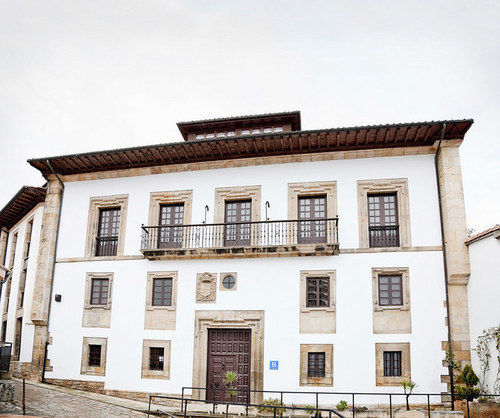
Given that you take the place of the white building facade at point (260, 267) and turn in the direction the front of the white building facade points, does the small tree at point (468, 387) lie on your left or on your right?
on your left

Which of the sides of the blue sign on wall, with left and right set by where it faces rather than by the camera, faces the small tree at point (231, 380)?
right

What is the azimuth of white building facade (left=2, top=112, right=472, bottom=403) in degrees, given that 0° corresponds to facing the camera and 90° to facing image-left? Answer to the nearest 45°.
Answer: approximately 0°

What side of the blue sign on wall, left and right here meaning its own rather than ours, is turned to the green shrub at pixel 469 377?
left

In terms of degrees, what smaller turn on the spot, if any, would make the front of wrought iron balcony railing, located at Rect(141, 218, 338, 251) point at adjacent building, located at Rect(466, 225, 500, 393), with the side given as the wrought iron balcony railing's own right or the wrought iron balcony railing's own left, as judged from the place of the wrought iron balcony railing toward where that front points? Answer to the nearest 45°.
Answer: approximately 45° to the wrought iron balcony railing's own left

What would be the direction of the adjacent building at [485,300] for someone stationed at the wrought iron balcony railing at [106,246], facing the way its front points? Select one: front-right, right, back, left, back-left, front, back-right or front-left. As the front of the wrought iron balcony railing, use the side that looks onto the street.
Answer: front-left
